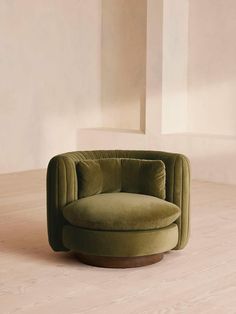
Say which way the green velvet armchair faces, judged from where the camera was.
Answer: facing the viewer
